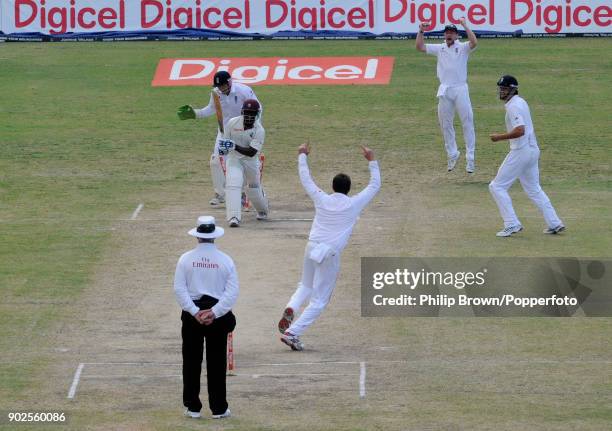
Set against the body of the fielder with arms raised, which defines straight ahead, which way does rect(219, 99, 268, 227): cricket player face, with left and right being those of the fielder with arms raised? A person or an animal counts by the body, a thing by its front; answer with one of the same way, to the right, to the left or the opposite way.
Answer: the same way

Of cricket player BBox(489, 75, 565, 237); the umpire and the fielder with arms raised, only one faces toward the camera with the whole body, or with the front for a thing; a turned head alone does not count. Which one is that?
the fielder with arms raised

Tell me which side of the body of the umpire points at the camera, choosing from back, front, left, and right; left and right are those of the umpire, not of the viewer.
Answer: back

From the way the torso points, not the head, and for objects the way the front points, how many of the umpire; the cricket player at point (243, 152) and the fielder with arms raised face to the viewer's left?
0

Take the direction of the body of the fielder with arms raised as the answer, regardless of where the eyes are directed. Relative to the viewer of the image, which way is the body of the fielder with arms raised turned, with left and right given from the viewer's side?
facing the viewer

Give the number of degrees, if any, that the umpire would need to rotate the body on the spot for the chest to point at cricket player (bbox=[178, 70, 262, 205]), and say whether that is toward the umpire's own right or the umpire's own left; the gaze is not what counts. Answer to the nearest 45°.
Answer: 0° — they already face them

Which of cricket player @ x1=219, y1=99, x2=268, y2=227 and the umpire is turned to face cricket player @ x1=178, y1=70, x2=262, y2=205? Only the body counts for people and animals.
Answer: the umpire

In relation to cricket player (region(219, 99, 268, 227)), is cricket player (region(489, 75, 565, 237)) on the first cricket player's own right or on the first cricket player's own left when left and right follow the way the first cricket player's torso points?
on the first cricket player's own left

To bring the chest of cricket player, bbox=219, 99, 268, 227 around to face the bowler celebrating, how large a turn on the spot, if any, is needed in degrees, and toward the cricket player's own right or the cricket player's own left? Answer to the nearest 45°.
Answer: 0° — they already face them

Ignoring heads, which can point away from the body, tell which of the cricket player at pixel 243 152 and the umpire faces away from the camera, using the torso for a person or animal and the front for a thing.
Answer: the umpire

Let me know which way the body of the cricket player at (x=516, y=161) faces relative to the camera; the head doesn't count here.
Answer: to the viewer's left

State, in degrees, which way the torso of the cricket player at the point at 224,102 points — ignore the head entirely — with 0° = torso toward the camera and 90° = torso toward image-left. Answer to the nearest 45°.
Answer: approximately 45°

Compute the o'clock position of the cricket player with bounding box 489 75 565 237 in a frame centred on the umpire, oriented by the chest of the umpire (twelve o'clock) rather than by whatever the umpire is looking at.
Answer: The cricket player is roughly at 1 o'clock from the umpire.

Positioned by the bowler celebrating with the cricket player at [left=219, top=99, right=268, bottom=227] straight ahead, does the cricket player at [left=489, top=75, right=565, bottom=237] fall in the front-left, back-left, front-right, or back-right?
front-right

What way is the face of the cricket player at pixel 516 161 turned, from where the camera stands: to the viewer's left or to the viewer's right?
to the viewer's left

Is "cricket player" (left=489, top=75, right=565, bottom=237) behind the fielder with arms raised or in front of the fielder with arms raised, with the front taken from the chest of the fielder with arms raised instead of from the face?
in front

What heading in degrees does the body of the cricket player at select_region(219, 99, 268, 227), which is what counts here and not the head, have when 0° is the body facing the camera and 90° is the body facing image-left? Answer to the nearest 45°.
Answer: approximately 0°

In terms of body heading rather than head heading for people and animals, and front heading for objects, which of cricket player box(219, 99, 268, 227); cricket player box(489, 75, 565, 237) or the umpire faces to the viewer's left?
cricket player box(489, 75, 565, 237)
